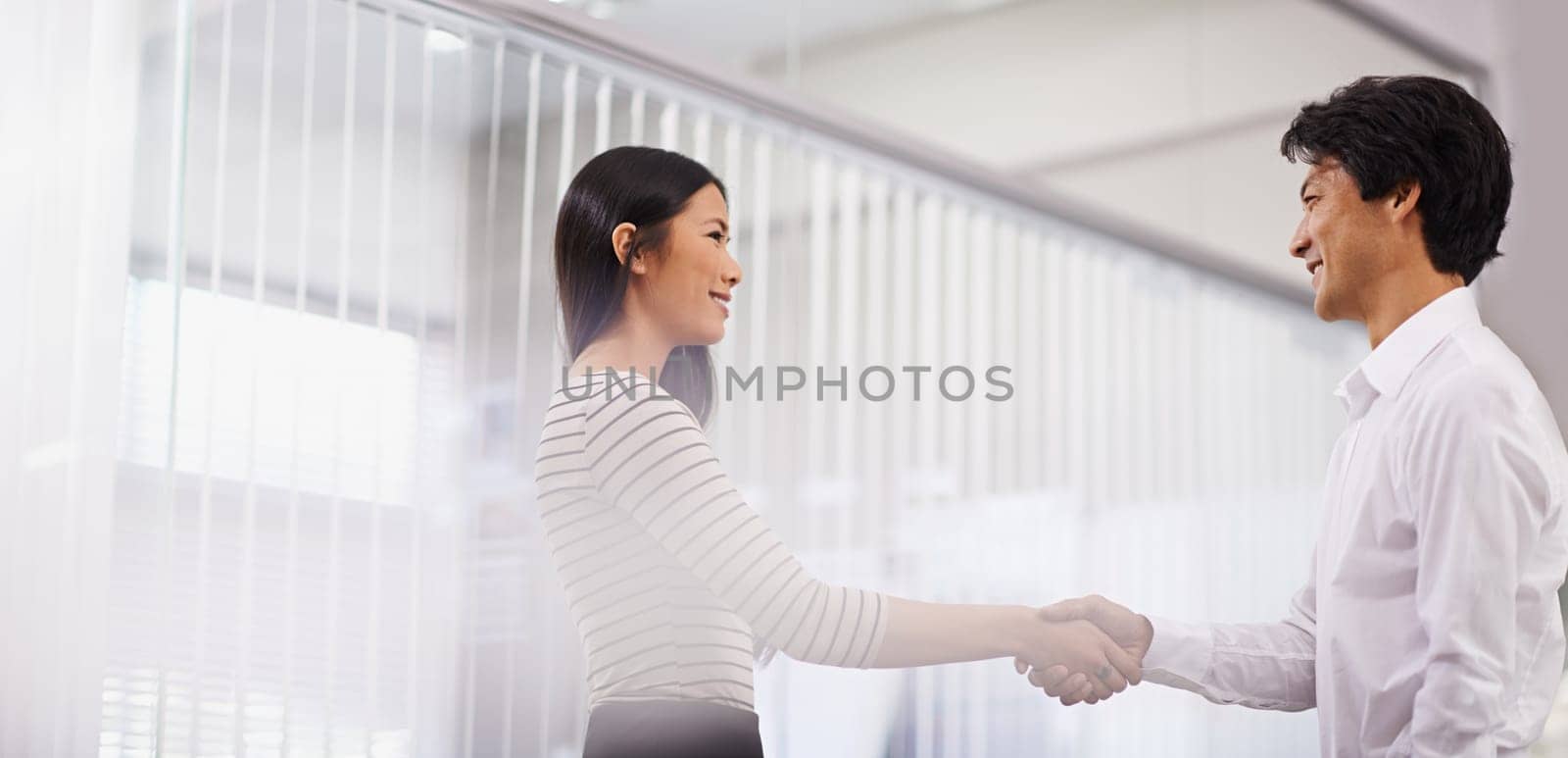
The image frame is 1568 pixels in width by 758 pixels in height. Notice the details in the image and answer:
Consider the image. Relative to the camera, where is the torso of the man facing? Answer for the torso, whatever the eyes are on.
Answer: to the viewer's left

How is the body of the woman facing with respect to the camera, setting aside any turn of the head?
to the viewer's right

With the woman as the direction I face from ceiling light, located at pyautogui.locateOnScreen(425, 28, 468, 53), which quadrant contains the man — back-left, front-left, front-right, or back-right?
front-left

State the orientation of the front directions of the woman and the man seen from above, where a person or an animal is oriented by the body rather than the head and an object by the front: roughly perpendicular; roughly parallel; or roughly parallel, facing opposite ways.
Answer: roughly parallel, facing opposite ways

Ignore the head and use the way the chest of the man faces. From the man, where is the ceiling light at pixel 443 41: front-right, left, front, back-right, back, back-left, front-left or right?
front

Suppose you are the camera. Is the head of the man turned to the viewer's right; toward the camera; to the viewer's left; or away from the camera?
to the viewer's left

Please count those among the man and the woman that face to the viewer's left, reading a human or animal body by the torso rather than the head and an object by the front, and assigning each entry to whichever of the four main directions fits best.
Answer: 1

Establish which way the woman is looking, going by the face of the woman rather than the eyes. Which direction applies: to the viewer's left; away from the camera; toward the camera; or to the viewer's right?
to the viewer's right

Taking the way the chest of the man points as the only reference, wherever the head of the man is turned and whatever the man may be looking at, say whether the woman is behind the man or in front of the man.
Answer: in front

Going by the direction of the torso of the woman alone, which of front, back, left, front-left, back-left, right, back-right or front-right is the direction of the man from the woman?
front
